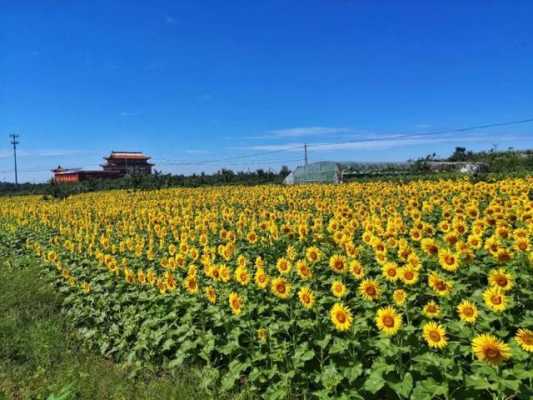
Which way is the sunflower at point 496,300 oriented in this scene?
toward the camera

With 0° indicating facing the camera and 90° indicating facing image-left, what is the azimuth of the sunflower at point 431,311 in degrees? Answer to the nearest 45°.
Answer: approximately 0°

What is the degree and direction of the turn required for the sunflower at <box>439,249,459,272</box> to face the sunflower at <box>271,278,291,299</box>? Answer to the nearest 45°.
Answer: approximately 90° to its right

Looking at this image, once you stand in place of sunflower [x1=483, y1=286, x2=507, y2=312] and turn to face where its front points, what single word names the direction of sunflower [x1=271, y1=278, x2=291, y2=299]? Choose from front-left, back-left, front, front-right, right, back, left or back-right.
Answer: right

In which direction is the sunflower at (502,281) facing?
toward the camera

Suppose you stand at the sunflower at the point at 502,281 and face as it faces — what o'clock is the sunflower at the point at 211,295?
the sunflower at the point at 211,295 is roughly at 3 o'clock from the sunflower at the point at 502,281.

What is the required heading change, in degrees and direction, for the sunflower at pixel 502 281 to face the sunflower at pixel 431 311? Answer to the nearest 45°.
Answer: approximately 45° to its right

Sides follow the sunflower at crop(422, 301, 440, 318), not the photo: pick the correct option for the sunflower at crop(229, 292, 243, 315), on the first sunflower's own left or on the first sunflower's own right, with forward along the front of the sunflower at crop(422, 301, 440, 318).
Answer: on the first sunflower's own right

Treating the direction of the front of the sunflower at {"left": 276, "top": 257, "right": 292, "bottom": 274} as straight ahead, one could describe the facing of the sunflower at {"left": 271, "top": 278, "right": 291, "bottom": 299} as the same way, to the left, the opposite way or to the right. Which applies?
the same way

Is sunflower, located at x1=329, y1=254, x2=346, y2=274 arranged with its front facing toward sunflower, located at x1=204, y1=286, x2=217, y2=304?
no

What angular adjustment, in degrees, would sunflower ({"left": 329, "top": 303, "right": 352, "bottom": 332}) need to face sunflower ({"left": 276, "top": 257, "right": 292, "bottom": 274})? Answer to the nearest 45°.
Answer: approximately 135° to its right

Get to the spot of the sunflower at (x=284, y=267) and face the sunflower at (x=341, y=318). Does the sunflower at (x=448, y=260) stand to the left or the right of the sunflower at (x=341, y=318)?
left

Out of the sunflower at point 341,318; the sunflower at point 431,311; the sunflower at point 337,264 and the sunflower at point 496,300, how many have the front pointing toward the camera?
4

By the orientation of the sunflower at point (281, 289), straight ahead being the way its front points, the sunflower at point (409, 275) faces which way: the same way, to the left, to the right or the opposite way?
the same way

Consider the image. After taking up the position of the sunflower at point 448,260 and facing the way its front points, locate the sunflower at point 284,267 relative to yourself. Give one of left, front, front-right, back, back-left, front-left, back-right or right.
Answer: right

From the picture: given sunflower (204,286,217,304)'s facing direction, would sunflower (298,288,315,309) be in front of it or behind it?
in front
